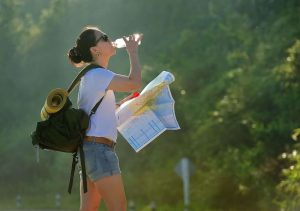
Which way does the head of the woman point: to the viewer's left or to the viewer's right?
to the viewer's right

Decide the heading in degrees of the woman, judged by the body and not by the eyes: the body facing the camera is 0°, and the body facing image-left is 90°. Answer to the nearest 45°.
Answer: approximately 270°
